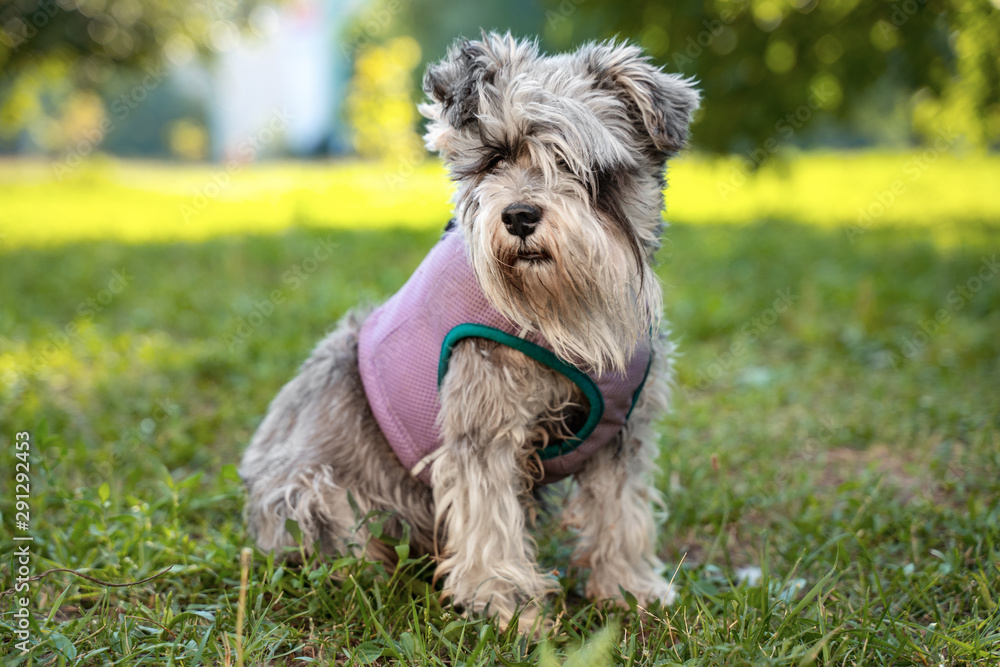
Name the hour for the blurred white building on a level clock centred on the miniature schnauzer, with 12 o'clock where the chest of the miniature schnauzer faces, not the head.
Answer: The blurred white building is roughly at 7 o'clock from the miniature schnauzer.

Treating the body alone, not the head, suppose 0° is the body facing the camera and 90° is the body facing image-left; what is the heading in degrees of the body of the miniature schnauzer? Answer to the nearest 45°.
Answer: approximately 315°
